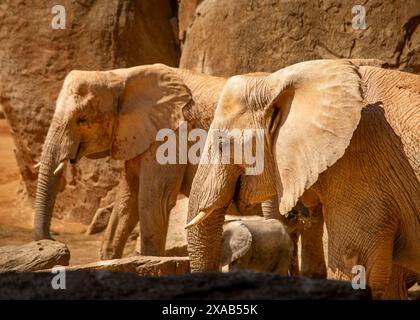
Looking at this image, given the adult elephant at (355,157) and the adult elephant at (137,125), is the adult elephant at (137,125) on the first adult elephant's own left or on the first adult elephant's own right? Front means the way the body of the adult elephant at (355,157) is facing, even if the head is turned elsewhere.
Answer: on the first adult elephant's own right

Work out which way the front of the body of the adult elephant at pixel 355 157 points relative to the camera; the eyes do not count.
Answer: to the viewer's left

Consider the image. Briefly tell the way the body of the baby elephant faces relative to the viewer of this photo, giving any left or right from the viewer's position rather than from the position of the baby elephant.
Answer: facing to the left of the viewer

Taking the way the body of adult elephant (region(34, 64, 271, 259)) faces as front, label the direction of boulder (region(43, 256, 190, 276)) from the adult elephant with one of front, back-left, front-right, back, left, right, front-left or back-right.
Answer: left

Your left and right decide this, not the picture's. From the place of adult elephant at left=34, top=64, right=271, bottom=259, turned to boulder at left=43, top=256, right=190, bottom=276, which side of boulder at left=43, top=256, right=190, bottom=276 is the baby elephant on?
left

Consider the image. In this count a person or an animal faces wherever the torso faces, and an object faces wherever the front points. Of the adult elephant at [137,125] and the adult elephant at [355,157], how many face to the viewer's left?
2

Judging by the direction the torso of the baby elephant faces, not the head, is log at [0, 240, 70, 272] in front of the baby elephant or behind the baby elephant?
in front

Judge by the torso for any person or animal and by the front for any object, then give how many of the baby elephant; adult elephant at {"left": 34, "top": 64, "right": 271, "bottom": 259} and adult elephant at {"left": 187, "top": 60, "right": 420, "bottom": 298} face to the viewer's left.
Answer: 3

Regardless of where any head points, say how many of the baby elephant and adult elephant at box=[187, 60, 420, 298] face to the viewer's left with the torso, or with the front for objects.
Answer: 2

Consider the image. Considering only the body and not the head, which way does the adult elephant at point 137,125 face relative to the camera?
to the viewer's left

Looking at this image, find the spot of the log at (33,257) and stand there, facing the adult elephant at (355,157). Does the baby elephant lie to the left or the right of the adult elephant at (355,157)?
left

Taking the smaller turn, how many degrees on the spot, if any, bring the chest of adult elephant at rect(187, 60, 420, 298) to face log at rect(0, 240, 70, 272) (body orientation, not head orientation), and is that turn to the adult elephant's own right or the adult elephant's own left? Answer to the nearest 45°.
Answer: approximately 45° to the adult elephant's own right
